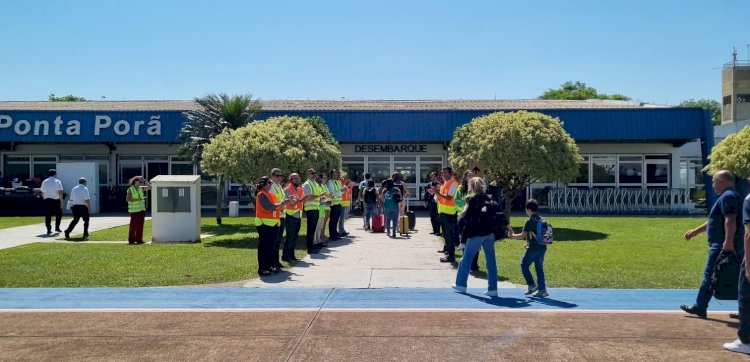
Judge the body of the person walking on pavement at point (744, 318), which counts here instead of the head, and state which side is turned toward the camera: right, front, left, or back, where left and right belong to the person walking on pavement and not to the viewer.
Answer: left

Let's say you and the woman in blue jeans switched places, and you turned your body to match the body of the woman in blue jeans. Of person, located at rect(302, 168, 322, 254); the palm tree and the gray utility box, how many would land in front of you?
3

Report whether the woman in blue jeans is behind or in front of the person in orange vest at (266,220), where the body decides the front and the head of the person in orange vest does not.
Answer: in front

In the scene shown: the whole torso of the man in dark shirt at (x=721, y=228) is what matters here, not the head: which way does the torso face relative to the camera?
to the viewer's left

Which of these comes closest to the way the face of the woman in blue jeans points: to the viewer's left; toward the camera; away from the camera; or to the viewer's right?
away from the camera

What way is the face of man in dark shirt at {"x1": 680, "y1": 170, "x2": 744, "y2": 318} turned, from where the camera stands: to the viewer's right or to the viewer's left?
to the viewer's left

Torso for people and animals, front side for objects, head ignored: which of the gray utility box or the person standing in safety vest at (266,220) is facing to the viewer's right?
the person standing in safety vest

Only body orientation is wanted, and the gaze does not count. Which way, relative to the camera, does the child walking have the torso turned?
to the viewer's left

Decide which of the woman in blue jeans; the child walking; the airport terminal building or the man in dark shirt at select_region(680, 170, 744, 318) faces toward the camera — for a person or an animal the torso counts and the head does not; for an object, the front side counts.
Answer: the airport terminal building

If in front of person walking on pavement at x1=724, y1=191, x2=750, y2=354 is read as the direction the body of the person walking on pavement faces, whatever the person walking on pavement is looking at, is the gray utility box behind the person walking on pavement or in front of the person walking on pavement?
in front

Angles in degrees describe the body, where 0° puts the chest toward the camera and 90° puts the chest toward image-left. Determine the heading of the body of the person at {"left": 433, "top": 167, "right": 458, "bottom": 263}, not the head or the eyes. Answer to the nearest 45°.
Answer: approximately 90°

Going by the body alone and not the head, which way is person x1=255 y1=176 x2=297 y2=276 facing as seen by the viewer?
to the viewer's right
